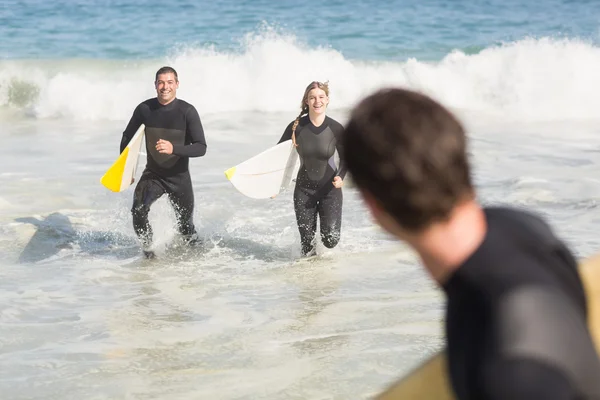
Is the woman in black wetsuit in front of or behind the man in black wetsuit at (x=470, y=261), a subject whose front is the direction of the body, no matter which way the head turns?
in front

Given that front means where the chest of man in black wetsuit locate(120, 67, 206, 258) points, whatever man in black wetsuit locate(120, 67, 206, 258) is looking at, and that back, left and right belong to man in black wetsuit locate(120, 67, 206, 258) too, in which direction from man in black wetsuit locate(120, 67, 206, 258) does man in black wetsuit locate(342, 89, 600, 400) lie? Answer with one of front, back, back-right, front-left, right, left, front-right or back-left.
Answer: front

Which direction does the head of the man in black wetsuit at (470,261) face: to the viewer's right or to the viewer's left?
to the viewer's left

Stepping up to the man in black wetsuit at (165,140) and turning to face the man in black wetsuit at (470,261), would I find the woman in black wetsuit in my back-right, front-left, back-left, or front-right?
front-left

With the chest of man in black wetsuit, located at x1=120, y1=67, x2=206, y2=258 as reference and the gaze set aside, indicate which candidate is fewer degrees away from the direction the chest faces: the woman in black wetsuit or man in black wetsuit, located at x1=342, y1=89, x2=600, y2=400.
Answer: the man in black wetsuit

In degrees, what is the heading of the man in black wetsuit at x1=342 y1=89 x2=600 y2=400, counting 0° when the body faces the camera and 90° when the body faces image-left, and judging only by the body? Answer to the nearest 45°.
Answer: approximately 135°

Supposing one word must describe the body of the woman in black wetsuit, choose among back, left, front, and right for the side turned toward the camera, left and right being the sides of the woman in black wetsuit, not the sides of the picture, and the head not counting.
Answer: front

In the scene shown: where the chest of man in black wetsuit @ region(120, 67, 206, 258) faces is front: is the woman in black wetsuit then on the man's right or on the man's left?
on the man's left

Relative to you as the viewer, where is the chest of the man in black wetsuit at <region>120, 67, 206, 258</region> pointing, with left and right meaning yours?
facing the viewer

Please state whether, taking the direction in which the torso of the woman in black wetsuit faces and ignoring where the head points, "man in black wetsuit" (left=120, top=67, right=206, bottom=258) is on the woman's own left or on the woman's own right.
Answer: on the woman's own right

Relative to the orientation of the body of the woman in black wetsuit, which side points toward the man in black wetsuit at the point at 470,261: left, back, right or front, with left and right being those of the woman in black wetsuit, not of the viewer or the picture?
front

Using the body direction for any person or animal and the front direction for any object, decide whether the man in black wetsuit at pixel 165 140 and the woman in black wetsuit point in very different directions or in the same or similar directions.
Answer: same or similar directions

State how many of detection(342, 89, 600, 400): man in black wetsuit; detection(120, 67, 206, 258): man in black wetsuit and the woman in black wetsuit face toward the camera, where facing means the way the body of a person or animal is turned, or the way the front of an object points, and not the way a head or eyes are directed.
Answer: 2

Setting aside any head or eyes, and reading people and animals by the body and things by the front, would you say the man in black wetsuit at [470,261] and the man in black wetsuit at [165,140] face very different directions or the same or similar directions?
very different directions
